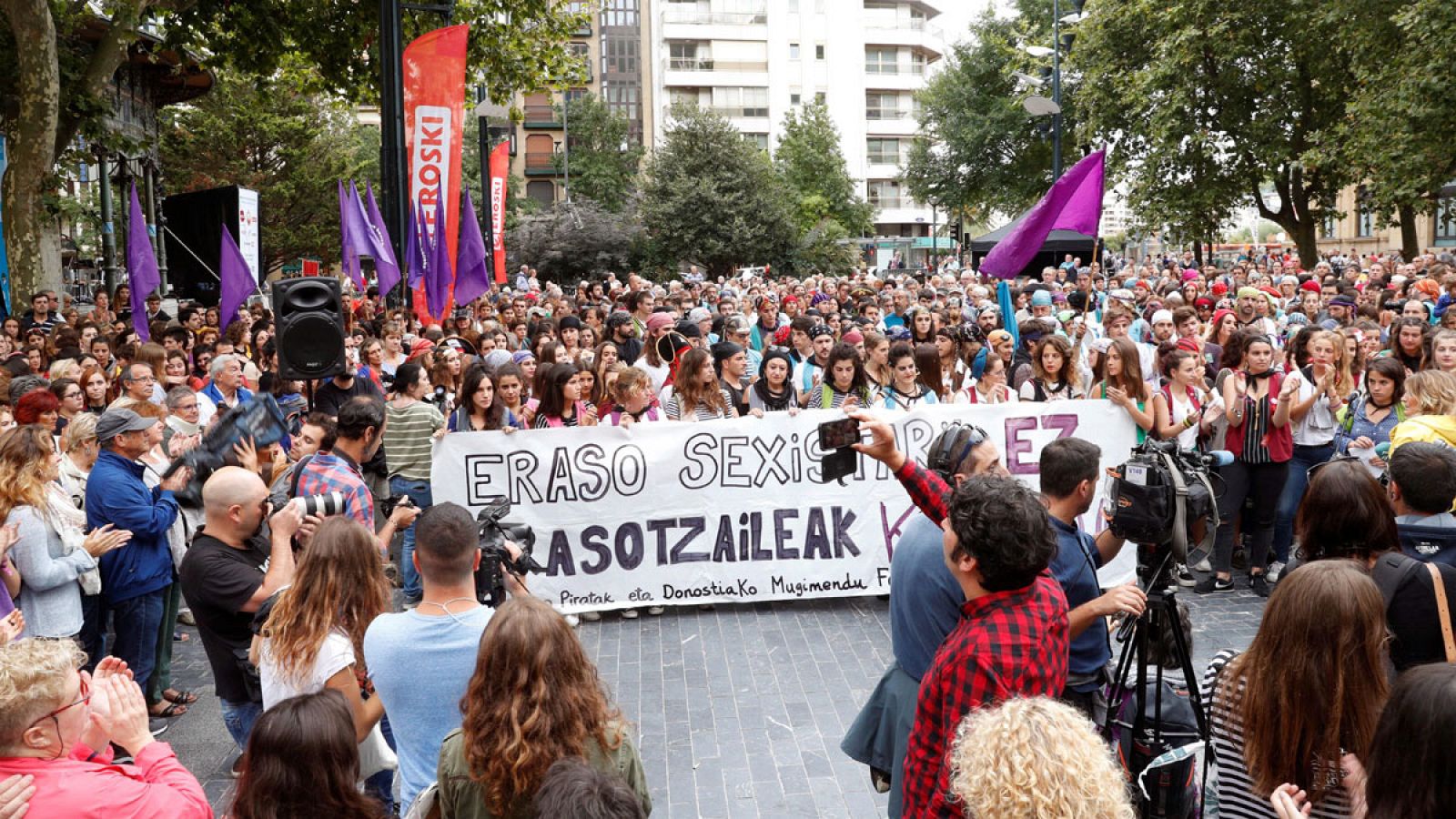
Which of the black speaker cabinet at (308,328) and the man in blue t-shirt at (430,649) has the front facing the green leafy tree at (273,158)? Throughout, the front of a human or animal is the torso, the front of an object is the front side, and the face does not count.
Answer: the man in blue t-shirt

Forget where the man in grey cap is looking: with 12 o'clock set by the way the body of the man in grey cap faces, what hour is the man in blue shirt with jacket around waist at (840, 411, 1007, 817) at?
The man in blue shirt with jacket around waist is roughly at 2 o'clock from the man in grey cap.

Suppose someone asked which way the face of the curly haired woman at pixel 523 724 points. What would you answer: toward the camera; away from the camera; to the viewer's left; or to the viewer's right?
away from the camera

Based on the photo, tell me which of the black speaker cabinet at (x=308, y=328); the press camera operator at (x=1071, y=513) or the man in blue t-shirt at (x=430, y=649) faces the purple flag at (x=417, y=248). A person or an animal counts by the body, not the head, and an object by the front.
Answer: the man in blue t-shirt

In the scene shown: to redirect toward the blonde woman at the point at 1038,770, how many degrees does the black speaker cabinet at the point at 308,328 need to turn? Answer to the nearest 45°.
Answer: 0° — it already faces them

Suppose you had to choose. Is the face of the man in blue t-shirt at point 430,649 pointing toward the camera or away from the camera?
away from the camera

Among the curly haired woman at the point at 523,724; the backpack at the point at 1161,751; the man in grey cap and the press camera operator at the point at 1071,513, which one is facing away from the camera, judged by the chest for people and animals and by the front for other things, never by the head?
the curly haired woman

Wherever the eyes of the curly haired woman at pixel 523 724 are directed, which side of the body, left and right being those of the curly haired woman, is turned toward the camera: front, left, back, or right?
back

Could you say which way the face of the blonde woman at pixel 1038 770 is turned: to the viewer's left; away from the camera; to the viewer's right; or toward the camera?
away from the camera
